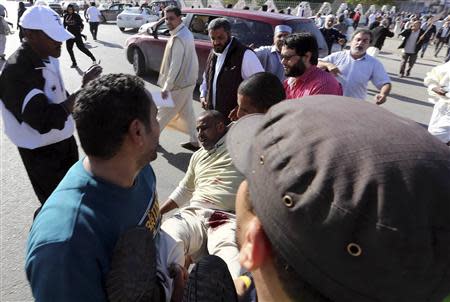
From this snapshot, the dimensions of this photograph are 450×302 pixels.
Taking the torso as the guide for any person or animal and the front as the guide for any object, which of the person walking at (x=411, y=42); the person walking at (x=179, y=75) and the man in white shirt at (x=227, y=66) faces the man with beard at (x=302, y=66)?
the person walking at (x=411, y=42)

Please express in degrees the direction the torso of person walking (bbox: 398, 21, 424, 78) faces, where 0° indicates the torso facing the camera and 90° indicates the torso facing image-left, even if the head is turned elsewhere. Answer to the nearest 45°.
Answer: approximately 0°

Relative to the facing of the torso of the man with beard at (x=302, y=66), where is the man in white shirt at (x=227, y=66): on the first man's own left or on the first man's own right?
on the first man's own right

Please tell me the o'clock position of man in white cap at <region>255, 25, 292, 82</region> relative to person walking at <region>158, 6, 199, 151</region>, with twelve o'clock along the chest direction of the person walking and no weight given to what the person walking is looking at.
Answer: The man in white cap is roughly at 6 o'clock from the person walking.

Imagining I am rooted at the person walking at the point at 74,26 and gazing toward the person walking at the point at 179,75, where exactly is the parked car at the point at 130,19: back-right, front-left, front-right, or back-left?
back-left

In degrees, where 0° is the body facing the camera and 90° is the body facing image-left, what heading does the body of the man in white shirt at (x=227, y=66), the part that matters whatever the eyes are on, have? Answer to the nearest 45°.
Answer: approximately 45°

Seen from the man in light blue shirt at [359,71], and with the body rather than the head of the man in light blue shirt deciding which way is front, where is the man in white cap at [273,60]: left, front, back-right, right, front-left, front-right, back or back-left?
right

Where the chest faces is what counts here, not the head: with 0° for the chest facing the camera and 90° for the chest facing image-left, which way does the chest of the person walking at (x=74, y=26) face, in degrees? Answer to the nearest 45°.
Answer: approximately 45°
